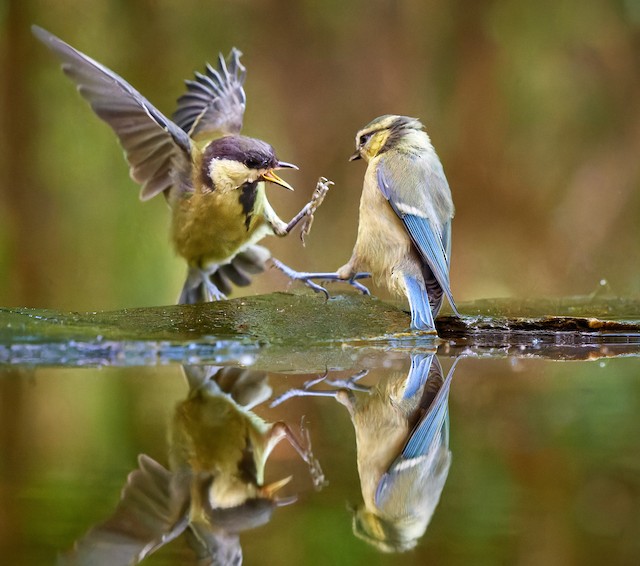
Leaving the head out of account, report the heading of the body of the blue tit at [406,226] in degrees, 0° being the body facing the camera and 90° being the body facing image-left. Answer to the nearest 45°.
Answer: approximately 90°

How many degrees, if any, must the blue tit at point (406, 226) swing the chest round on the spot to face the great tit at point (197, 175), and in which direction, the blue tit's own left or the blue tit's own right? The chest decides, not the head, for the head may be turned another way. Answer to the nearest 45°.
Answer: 0° — it already faces it
